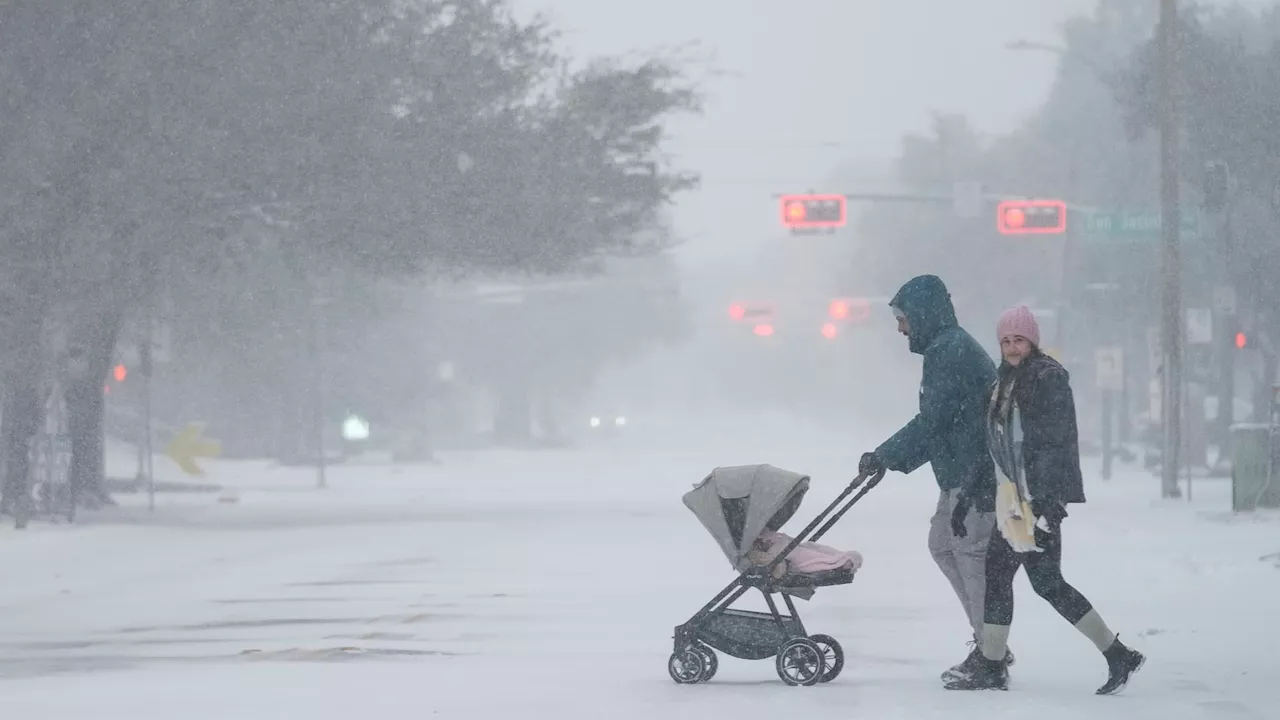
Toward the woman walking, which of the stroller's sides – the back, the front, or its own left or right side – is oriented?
back

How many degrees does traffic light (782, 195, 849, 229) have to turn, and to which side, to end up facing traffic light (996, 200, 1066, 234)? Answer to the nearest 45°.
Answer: approximately 90° to its left

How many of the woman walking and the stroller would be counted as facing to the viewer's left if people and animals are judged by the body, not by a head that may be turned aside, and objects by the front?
2

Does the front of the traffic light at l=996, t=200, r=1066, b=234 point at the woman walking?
yes

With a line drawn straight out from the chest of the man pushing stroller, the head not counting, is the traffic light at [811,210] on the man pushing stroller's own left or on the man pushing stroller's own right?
on the man pushing stroller's own right

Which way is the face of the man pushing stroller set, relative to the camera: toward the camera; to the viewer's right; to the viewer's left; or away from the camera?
to the viewer's left

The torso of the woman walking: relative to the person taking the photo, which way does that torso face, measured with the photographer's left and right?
facing to the left of the viewer

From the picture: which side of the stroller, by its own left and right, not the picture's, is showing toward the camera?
left

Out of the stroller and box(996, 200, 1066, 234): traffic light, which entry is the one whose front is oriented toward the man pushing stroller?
the traffic light
